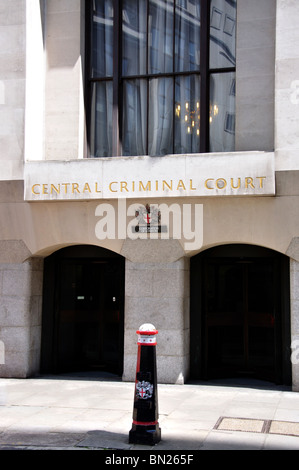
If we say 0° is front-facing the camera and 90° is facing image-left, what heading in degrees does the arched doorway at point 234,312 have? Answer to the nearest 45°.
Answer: approximately 0°

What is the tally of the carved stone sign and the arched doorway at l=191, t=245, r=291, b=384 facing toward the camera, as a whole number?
2

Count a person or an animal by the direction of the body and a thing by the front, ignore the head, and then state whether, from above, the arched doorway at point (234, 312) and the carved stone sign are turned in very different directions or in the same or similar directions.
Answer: same or similar directions
